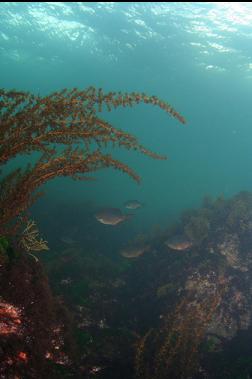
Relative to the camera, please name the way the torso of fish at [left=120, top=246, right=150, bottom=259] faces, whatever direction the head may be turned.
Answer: to the viewer's left

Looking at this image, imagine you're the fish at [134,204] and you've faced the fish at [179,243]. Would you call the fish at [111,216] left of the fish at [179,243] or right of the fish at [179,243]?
right

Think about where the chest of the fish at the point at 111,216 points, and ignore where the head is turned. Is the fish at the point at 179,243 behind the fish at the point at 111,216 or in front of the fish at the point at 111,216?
behind

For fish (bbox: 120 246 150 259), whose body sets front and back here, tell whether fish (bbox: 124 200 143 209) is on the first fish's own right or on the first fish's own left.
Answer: on the first fish's own right

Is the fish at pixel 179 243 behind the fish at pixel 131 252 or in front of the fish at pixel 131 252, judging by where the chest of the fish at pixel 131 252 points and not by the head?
behind

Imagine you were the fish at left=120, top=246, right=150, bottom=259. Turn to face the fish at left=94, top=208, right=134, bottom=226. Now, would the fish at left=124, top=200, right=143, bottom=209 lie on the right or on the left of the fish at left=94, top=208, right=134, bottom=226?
right

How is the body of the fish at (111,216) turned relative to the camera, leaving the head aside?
to the viewer's left
